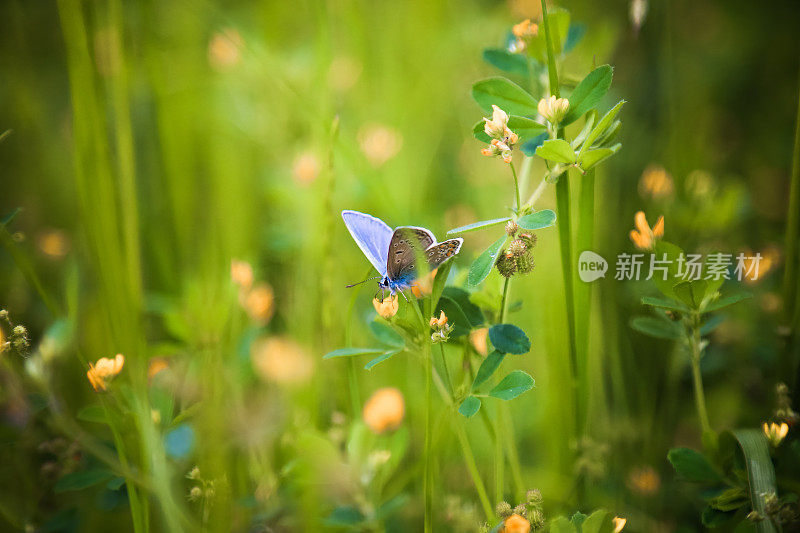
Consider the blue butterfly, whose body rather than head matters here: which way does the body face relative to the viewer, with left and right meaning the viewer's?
facing the viewer and to the left of the viewer
